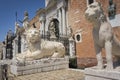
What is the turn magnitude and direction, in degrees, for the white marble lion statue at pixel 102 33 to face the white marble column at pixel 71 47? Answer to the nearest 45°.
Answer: approximately 135° to its right

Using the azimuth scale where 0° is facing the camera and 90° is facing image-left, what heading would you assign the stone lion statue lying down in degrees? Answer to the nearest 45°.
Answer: approximately 45°

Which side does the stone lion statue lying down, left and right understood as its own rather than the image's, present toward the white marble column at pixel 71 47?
back

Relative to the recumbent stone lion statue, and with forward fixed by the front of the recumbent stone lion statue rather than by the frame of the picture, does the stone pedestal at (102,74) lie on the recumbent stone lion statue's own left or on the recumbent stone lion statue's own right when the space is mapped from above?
on the recumbent stone lion statue's own left

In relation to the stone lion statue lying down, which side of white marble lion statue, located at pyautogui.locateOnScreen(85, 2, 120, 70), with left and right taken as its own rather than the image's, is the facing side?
right

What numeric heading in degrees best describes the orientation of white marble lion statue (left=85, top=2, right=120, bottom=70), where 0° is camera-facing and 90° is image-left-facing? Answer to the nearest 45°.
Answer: approximately 45°

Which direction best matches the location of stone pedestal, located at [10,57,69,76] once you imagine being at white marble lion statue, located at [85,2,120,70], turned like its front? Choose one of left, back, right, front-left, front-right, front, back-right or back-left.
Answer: right
